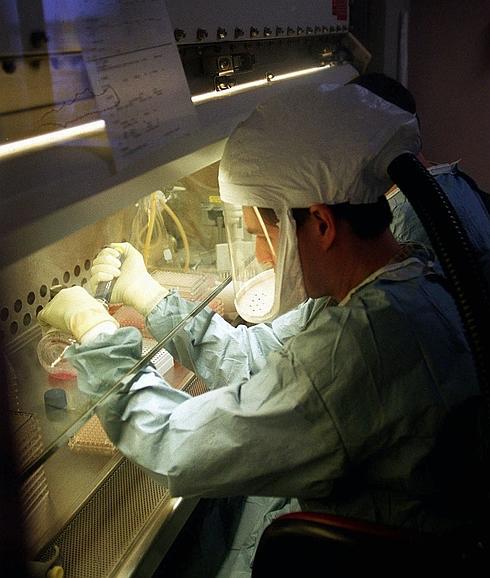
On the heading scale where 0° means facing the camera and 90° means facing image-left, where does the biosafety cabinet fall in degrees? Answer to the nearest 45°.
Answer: approximately 315°

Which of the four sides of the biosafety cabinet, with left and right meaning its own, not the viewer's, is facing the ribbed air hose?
front
